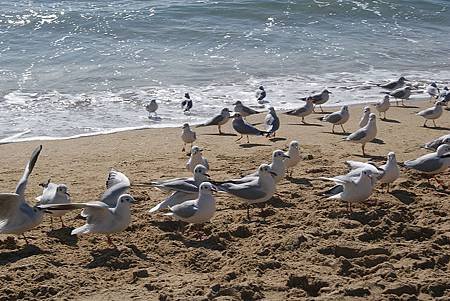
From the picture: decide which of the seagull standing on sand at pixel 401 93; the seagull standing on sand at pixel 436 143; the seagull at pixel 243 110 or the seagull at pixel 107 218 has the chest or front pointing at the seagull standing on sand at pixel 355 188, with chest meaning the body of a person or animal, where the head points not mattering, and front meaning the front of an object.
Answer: the seagull at pixel 107 218

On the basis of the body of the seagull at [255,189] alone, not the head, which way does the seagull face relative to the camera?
to the viewer's right

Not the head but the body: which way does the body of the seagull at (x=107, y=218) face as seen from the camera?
to the viewer's right

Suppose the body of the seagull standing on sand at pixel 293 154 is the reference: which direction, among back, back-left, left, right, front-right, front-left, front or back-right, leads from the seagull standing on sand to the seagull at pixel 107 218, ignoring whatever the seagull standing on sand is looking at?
right

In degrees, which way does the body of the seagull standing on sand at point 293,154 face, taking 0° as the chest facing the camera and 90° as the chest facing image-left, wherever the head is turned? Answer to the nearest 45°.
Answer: approximately 315°

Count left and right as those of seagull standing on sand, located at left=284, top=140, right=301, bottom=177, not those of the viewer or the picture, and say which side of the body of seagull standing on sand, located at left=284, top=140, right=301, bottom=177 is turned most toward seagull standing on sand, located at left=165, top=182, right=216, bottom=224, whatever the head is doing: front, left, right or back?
right
